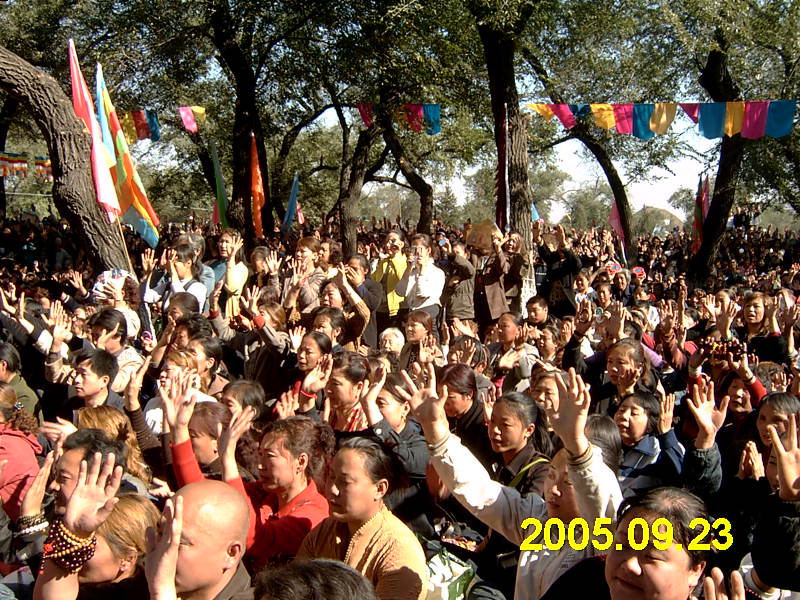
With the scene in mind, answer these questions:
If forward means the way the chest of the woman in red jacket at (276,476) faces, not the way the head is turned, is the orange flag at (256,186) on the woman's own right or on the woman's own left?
on the woman's own right

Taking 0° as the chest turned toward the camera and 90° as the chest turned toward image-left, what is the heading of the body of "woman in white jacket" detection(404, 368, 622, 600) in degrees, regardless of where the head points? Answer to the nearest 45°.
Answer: approximately 45°

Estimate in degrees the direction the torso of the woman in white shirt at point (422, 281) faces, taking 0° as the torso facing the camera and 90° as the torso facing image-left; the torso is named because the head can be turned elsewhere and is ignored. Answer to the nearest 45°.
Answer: approximately 45°

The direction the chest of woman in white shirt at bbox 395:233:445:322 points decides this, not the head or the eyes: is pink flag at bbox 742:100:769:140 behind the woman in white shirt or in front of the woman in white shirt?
behind

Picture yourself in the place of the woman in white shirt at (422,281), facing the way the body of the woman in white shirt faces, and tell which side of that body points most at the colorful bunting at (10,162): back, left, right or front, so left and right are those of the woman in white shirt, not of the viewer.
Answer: right

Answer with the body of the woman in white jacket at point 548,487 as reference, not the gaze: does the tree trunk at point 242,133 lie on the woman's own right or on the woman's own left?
on the woman's own right

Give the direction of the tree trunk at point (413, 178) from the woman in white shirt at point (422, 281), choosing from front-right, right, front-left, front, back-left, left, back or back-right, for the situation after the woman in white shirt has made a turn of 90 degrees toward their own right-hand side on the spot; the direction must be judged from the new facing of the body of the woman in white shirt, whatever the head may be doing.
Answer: front-right

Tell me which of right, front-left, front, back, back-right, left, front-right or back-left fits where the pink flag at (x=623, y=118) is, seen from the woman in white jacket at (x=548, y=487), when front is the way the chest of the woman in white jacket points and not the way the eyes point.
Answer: back-right

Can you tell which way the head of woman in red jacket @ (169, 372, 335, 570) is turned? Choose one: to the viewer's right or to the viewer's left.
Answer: to the viewer's left

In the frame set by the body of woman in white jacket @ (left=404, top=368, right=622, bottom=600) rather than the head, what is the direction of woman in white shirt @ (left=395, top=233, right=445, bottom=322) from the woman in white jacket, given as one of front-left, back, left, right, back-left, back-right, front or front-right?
back-right
